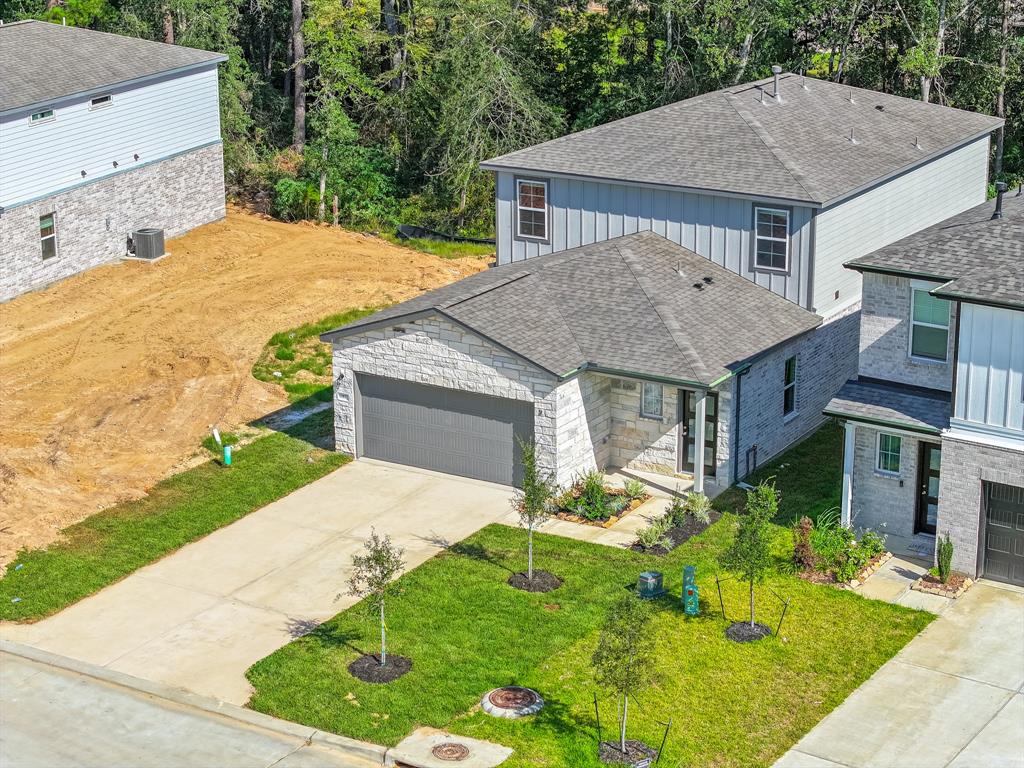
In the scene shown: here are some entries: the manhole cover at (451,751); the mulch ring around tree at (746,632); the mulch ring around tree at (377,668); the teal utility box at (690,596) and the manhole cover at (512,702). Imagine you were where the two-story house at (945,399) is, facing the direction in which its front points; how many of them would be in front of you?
5

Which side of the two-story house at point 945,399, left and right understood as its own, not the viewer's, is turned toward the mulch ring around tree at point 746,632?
front

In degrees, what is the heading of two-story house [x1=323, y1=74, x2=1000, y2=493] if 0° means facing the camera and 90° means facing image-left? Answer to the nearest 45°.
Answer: approximately 45°

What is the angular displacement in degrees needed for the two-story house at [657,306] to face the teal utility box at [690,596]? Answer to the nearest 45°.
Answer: approximately 45° to its left

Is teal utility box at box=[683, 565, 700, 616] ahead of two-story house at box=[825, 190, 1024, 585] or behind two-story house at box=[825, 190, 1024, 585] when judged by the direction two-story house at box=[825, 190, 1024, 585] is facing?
ahead

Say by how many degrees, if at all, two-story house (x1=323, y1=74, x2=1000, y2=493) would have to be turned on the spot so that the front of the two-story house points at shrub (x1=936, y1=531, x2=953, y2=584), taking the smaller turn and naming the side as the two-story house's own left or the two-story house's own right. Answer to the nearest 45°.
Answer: approximately 90° to the two-story house's own left

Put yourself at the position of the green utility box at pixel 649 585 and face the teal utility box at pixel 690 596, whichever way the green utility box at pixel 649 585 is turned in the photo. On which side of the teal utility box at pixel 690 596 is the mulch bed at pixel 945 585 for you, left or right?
left

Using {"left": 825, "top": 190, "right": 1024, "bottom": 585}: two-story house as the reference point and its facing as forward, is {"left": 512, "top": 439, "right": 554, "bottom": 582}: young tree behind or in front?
in front

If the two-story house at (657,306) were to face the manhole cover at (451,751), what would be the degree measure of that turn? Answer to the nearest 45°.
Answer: approximately 45° to its left

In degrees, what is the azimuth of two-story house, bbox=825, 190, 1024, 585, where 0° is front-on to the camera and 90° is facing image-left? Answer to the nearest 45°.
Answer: approximately 45°

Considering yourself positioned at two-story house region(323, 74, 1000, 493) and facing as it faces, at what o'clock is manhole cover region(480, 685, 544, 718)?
The manhole cover is roughly at 11 o'clock from the two-story house.

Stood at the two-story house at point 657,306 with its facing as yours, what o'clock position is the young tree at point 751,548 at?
The young tree is roughly at 10 o'clock from the two-story house.
